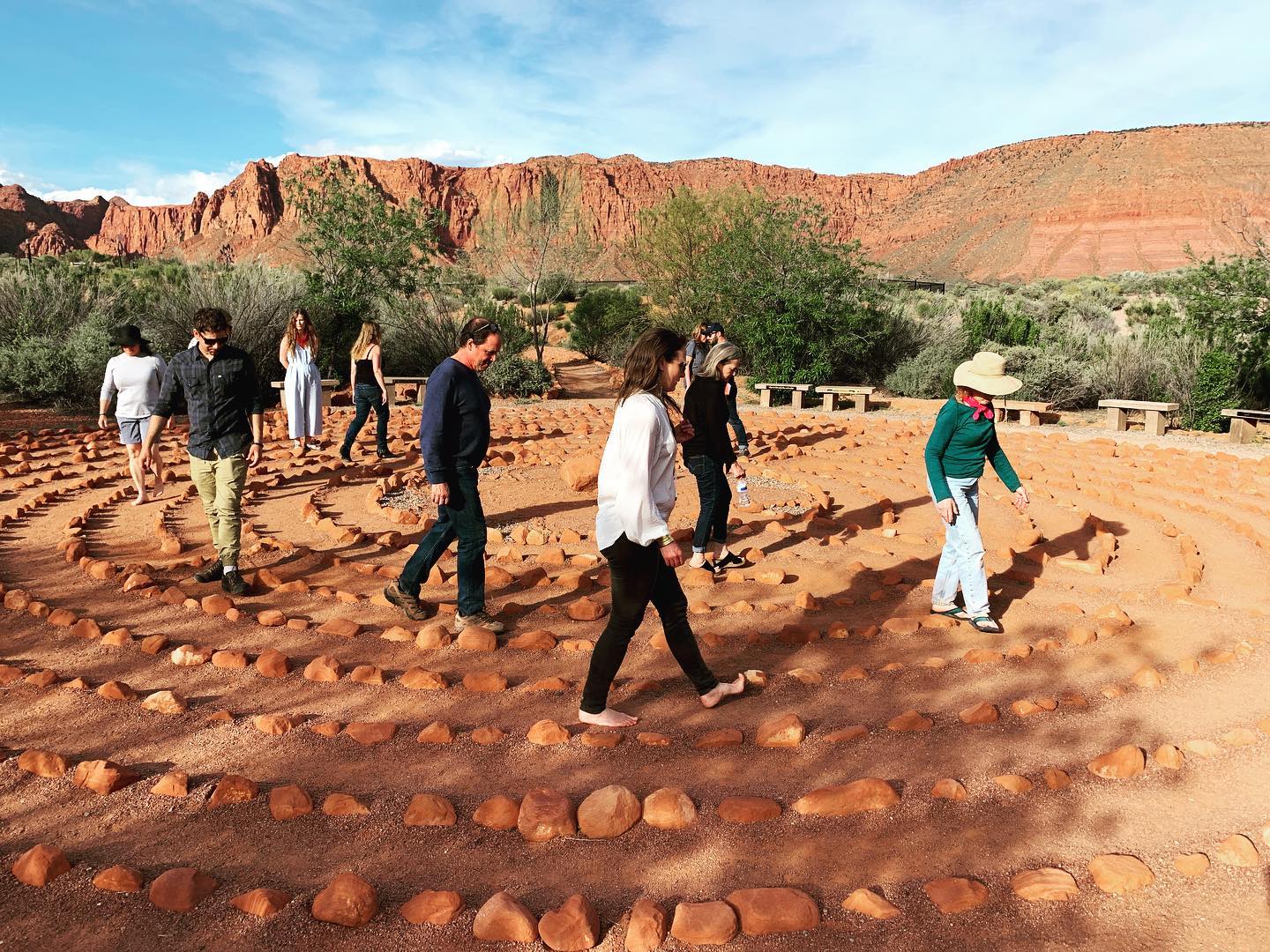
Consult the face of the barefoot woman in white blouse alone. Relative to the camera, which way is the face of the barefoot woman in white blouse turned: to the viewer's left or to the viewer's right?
to the viewer's right

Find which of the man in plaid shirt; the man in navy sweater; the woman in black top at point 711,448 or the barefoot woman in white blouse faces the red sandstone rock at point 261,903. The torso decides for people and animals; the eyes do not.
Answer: the man in plaid shirt

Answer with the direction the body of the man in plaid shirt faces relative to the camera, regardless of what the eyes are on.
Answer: toward the camera

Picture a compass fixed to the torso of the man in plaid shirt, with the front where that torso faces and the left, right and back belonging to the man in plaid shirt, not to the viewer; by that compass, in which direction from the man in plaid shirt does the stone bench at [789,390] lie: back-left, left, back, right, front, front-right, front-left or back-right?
back-left

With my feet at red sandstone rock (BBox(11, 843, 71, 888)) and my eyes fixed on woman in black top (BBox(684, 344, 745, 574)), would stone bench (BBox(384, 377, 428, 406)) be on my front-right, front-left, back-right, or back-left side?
front-left

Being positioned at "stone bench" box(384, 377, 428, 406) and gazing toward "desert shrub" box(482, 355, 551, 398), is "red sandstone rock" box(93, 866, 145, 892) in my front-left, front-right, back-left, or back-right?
back-right

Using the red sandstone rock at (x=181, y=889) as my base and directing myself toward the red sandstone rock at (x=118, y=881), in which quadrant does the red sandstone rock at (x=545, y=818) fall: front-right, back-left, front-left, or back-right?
back-right

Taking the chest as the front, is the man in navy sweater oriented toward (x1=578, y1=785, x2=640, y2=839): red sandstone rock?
no

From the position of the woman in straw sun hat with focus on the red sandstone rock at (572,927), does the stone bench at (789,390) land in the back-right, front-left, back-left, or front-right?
back-right

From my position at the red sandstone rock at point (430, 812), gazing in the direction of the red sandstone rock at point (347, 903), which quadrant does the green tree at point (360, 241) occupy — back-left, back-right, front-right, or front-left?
back-right

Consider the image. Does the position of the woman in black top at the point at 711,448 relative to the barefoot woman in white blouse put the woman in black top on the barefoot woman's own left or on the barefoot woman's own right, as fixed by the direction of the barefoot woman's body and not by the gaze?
on the barefoot woman's own left

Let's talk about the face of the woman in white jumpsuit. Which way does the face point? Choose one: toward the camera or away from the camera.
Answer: toward the camera
